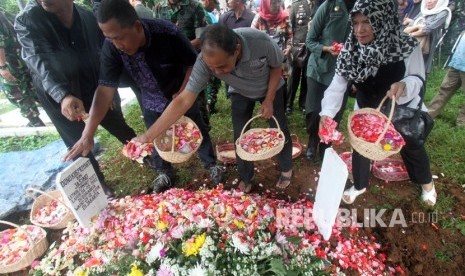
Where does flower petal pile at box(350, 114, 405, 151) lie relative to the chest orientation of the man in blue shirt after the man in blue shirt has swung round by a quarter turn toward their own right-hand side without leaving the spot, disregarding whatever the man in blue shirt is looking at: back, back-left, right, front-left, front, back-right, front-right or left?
back

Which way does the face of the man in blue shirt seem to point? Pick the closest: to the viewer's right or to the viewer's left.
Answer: to the viewer's left

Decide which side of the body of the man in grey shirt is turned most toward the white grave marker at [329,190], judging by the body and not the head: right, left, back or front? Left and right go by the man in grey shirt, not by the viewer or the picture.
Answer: left

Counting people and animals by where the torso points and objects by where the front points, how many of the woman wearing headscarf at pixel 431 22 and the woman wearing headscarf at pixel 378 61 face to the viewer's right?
0

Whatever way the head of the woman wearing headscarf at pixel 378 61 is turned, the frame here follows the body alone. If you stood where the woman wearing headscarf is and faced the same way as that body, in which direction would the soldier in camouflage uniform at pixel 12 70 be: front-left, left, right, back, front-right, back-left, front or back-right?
front-right

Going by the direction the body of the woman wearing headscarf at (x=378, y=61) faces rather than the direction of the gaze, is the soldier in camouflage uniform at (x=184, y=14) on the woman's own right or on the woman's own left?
on the woman's own right

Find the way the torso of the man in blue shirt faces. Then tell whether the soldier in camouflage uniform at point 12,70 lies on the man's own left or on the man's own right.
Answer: on the man's own right

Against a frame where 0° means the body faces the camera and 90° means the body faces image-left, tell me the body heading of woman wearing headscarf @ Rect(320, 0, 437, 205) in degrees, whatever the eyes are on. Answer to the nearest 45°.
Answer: approximately 45°

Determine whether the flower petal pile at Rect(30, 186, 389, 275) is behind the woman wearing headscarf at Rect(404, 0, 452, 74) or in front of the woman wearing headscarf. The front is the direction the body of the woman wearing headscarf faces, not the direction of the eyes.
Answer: in front

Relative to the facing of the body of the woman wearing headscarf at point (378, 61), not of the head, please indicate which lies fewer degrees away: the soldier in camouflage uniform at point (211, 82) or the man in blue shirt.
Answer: the man in blue shirt

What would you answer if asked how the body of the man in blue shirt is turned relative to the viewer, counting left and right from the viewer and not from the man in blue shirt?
facing the viewer and to the left of the viewer

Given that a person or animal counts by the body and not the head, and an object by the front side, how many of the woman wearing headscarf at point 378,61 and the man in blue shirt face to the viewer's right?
0

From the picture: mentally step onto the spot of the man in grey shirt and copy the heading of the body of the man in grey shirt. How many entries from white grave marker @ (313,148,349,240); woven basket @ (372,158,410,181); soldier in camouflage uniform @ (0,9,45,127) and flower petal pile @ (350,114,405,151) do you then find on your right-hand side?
1

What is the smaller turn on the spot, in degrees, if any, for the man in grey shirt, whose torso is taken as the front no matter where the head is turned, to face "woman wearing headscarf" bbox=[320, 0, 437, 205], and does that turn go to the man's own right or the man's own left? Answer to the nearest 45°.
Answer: approximately 135° to the man's own left

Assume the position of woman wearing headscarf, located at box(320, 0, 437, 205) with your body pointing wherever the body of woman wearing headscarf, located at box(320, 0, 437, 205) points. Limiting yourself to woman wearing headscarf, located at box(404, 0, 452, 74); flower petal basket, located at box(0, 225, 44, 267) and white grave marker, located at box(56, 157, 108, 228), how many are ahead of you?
2
